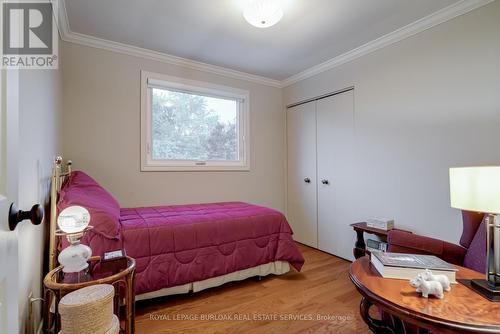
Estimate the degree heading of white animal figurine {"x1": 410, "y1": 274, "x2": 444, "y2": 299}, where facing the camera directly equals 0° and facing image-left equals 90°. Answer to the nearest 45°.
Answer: approximately 90°

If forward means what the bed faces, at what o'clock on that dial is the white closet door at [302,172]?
The white closet door is roughly at 11 o'clock from the bed.

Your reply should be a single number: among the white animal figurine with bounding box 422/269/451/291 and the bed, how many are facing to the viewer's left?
1

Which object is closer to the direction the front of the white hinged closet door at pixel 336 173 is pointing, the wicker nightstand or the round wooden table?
the wicker nightstand

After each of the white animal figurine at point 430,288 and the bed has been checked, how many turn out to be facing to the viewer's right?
1

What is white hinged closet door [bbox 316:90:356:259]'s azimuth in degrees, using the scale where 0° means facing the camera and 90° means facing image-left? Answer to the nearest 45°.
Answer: approximately 45°

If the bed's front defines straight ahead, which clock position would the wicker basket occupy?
The wicker basket is roughly at 4 o'clock from the bed.

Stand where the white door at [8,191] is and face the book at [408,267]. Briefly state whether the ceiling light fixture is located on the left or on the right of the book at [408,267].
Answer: left

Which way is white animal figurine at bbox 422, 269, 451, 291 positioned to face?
to the viewer's left

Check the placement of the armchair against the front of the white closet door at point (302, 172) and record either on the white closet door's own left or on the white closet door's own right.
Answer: on the white closet door's own left

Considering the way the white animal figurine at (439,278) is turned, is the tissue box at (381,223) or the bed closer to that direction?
the bed

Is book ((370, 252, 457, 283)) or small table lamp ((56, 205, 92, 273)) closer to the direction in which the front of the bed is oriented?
the book

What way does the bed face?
to the viewer's right
